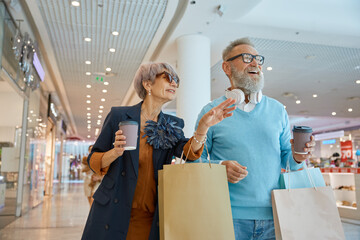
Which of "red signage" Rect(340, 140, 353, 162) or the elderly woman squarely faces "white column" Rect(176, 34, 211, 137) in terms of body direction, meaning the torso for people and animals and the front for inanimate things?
the red signage

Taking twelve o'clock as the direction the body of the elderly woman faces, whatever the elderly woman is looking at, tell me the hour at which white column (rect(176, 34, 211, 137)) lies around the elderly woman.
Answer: The white column is roughly at 8 o'clock from the elderly woman.

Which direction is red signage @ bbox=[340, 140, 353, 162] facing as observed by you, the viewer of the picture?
facing the viewer

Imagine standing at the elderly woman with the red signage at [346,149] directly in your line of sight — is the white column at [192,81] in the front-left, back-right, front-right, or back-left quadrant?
front-left

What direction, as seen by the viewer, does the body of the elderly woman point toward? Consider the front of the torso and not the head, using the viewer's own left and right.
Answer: facing the viewer and to the right of the viewer

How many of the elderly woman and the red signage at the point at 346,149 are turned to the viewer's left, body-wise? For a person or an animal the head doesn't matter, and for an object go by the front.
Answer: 0

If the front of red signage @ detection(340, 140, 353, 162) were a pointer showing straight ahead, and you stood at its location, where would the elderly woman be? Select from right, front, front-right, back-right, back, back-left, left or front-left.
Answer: front

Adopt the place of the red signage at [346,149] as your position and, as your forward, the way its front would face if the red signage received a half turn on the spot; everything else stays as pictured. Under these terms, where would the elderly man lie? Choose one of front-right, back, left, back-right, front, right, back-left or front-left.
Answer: back
